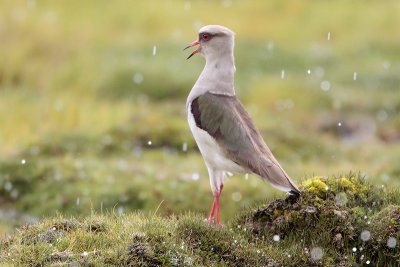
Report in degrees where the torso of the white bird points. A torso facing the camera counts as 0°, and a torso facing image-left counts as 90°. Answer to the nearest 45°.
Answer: approximately 90°

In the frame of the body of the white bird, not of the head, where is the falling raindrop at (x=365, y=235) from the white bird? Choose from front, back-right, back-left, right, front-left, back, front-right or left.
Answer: back

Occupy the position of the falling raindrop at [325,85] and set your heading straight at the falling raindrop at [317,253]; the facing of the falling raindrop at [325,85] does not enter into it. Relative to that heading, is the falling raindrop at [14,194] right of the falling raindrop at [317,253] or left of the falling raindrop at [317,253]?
right

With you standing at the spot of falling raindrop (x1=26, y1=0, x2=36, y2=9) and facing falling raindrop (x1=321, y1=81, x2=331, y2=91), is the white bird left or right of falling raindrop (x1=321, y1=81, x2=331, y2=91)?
right

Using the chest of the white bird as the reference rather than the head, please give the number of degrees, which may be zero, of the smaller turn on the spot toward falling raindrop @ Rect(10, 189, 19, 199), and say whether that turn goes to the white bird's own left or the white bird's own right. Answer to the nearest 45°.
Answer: approximately 45° to the white bird's own right

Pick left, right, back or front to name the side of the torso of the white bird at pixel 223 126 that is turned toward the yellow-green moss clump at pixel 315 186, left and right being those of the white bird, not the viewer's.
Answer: back
